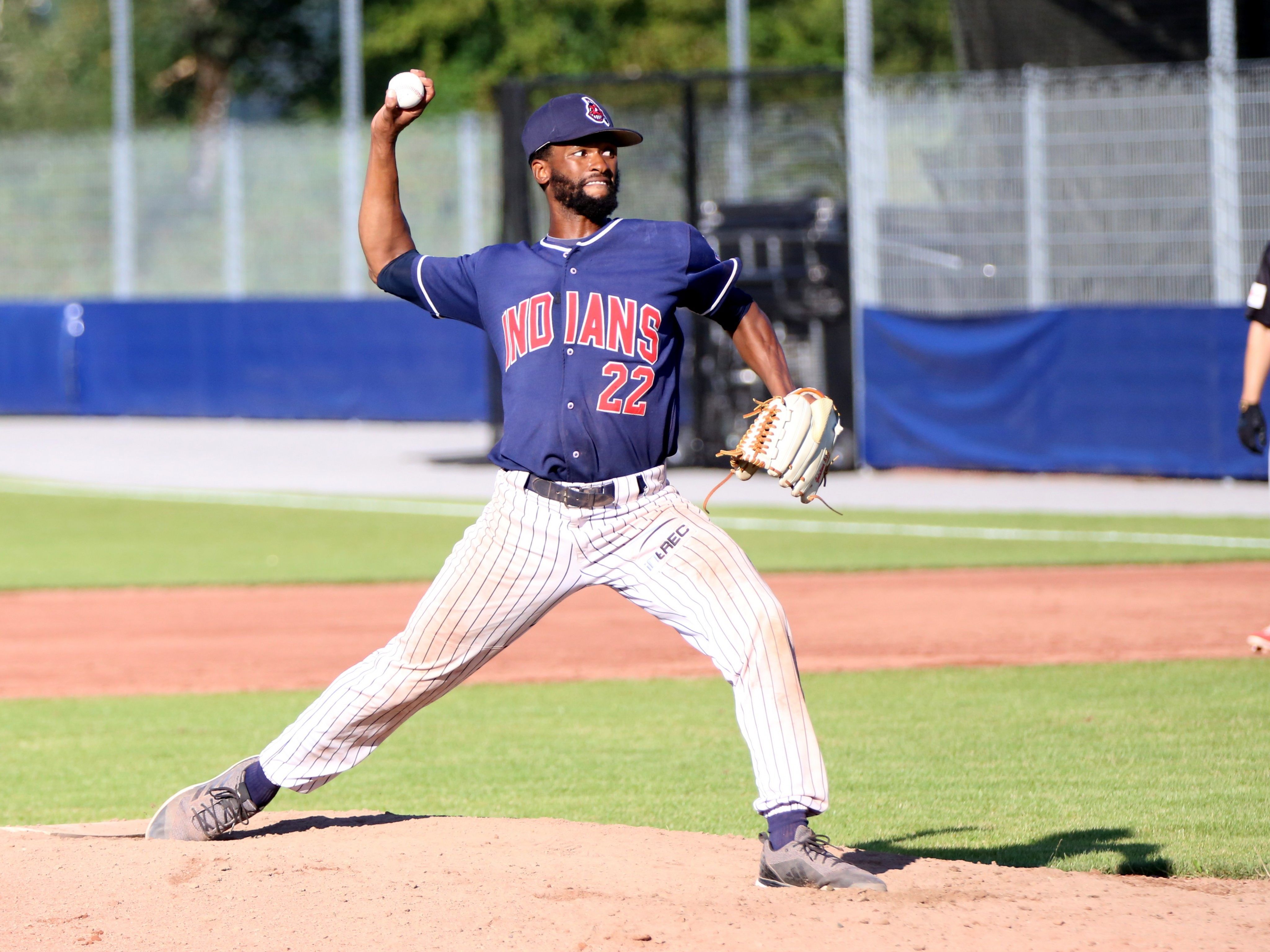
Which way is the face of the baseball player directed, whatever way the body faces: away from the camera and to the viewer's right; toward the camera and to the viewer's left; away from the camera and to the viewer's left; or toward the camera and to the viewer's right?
toward the camera and to the viewer's right

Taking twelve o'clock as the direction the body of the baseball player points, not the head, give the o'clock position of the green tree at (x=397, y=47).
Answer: The green tree is roughly at 6 o'clock from the baseball player.

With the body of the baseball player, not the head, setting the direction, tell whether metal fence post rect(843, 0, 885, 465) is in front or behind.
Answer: behind

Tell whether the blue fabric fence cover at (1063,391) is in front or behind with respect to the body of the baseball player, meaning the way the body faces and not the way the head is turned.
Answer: behind

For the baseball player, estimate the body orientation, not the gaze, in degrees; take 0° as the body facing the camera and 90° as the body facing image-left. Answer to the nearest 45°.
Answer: approximately 0°

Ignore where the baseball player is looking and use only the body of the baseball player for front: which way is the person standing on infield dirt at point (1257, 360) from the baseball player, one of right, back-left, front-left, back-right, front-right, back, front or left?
back-left

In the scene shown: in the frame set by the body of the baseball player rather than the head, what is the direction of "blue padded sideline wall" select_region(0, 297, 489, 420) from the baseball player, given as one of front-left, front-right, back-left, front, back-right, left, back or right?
back

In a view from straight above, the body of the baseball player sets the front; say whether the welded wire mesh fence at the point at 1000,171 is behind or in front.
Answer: behind

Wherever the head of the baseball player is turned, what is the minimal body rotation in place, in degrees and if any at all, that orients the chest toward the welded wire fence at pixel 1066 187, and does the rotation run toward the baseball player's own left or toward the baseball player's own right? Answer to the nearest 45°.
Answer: approximately 180°
